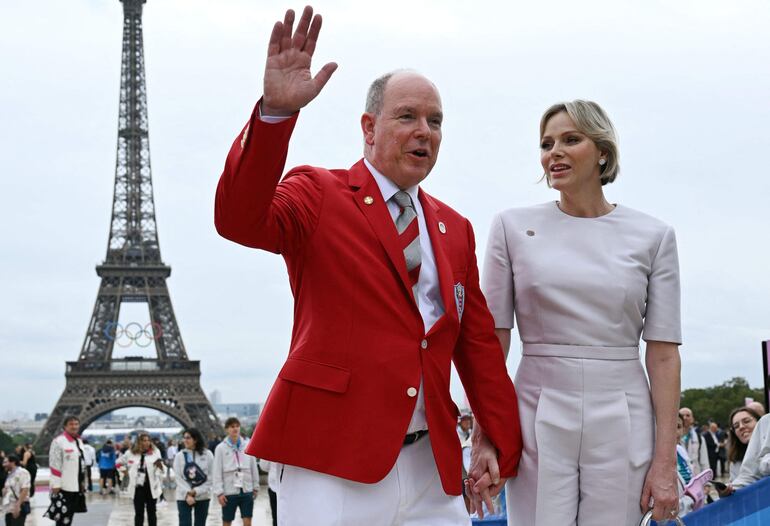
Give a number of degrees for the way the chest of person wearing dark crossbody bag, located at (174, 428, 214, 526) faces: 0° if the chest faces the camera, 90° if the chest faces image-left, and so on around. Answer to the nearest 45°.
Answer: approximately 0°

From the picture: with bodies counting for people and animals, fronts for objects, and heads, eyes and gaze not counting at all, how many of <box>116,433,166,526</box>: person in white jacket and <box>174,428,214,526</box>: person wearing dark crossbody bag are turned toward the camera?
2

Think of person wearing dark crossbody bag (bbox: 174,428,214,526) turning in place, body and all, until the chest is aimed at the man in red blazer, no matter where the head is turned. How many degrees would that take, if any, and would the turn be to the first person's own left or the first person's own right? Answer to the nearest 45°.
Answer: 0° — they already face them

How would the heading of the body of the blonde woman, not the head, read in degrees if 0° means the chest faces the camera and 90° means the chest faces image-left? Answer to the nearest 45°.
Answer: approximately 0°

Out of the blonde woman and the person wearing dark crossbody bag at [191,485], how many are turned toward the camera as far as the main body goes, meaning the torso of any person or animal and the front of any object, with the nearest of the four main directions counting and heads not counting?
2

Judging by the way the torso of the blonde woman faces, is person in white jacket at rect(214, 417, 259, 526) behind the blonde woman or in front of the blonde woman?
behind
